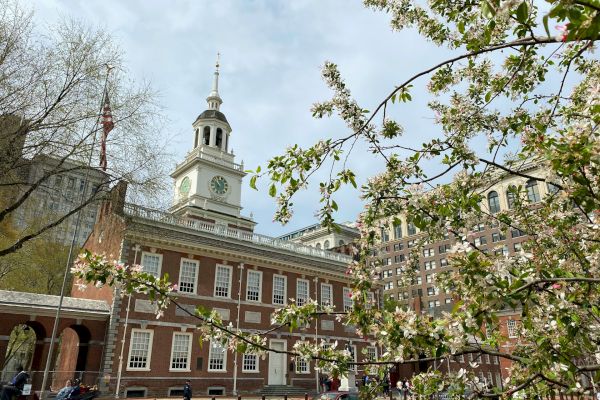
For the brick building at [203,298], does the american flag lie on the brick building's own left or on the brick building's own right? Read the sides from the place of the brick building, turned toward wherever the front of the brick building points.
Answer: on the brick building's own right

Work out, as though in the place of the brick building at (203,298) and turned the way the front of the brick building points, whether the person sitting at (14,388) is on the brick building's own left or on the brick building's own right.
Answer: on the brick building's own right
